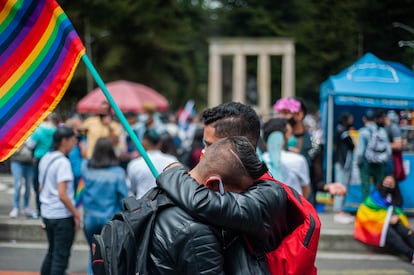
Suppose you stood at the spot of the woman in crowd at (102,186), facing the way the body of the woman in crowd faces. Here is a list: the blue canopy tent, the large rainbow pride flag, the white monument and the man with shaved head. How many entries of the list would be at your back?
2

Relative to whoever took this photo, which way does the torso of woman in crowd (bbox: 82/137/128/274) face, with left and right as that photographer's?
facing away from the viewer

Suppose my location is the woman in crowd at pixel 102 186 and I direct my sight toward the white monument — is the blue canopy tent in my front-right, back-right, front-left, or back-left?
front-right

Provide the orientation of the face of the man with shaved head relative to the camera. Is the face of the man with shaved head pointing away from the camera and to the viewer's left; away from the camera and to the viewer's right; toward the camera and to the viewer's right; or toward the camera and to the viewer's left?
away from the camera and to the viewer's right

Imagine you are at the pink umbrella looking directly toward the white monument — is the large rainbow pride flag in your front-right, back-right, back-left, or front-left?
back-right

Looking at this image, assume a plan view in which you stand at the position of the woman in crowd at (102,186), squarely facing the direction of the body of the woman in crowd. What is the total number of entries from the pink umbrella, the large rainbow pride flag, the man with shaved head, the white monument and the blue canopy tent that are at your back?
2

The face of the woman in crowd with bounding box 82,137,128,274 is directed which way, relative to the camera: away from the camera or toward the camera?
away from the camera

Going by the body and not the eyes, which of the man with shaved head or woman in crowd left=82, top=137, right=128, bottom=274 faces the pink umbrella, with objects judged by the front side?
the woman in crowd

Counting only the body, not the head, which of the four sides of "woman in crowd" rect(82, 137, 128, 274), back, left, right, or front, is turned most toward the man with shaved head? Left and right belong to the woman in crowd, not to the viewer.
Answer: back

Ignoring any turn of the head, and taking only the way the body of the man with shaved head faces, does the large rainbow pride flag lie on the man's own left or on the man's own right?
on the man's own left

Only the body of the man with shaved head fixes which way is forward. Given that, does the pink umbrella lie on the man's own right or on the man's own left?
on the man's own left

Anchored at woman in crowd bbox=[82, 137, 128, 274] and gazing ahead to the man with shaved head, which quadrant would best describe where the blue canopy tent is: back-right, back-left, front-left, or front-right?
back-left

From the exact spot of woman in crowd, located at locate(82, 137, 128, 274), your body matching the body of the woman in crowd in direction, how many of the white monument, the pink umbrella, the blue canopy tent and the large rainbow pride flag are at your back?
1

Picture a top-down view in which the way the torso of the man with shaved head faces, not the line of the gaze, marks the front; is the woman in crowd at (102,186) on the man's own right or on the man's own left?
on the man's own left
